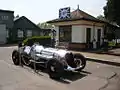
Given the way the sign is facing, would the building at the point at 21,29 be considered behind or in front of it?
behind

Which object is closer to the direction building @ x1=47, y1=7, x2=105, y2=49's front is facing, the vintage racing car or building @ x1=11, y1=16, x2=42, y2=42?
the vintage racing car

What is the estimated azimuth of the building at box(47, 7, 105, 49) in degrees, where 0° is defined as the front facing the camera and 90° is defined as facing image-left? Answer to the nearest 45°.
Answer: approximately 45°

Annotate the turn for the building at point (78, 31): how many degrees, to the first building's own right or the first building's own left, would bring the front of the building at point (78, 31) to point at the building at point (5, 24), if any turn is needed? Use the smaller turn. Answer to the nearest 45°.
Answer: approximately 90° to the first building's own right

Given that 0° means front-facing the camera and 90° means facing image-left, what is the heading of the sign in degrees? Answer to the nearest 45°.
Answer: approximately 0°
